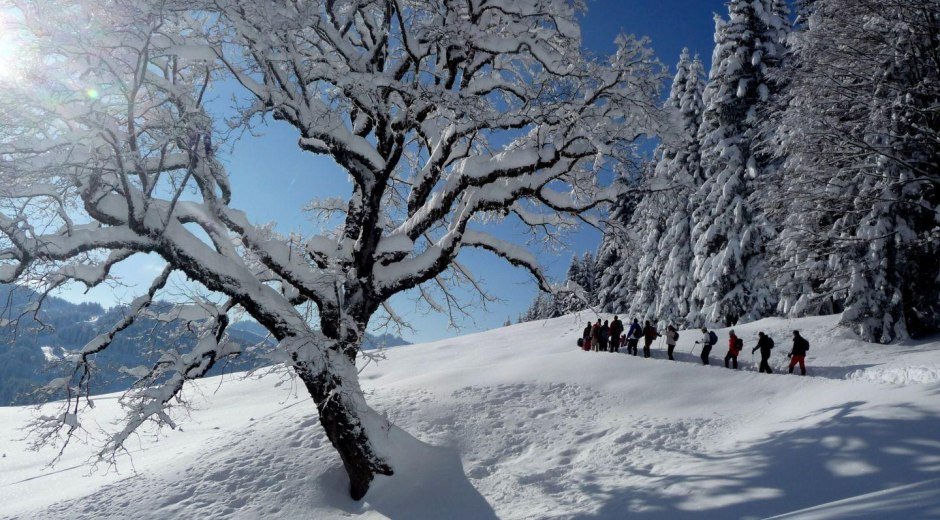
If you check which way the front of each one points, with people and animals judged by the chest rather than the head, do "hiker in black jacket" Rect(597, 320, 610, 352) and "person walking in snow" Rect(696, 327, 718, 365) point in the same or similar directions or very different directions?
same or similar directions

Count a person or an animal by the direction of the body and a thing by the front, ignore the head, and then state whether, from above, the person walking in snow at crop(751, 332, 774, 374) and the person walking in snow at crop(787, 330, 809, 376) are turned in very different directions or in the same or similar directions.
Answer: same or similar directions

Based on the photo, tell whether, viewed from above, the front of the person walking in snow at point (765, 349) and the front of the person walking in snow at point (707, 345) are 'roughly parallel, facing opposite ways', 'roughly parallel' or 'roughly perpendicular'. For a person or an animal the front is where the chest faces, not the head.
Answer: roughly parallel

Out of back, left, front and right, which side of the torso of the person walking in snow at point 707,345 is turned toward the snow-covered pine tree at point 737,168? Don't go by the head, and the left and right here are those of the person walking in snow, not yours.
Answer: right

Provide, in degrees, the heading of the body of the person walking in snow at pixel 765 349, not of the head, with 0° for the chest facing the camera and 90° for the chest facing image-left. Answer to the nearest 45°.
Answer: approximately 90°

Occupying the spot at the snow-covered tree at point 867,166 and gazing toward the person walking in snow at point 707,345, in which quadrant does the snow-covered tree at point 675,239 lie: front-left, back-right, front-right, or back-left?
front-right

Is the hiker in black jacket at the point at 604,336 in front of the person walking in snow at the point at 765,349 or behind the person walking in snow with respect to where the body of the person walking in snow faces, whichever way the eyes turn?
in front

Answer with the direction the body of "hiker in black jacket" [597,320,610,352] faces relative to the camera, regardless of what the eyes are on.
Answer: to the viewer's left

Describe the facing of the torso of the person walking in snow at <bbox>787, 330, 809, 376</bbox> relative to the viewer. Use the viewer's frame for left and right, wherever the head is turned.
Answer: facing to the left of the viewer
